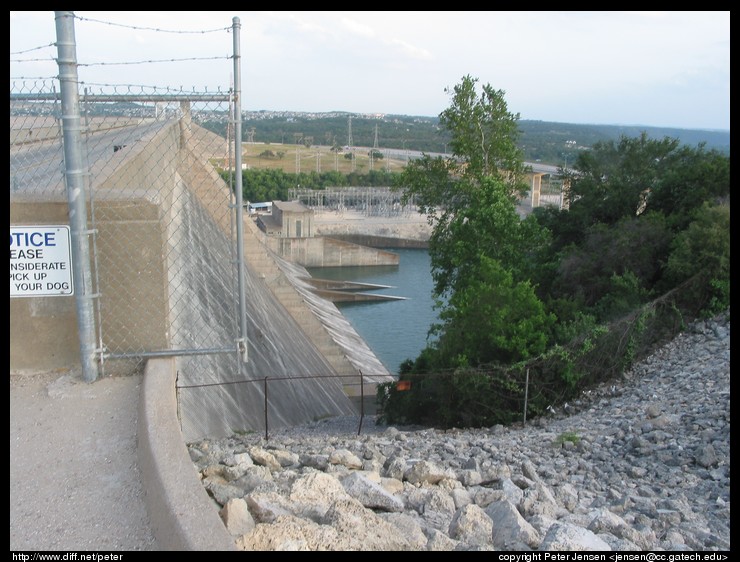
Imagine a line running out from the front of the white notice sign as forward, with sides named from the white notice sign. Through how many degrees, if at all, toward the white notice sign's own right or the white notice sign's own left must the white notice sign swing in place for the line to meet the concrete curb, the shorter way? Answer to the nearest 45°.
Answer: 0° — it already faces it

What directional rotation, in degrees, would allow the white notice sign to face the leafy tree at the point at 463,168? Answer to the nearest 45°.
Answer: approximately 135° to its left

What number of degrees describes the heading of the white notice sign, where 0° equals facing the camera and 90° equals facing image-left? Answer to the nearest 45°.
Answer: approximately 0°

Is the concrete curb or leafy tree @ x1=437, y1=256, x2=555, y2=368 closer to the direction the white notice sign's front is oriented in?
the concrete curb

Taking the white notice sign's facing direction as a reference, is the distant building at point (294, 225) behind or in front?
behind
